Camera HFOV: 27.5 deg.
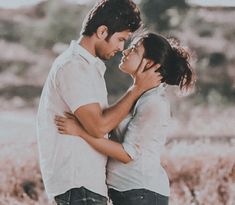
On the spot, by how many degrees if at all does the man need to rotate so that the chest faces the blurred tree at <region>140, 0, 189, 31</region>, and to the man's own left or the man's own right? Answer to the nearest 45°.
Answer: approximately 90° to the man's own left

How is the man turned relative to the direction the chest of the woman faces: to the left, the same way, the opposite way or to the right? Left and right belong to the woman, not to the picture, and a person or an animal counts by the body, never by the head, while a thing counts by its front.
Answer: the opposite way

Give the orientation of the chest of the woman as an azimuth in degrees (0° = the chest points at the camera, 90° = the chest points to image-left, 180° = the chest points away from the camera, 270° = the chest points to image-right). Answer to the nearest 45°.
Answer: approximately 90°

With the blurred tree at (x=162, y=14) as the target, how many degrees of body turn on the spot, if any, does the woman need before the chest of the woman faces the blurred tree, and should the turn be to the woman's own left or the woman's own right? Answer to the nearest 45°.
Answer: approximately 90° to the woman's own right

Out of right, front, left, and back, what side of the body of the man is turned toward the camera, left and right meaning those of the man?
right

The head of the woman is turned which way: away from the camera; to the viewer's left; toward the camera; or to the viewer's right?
to the viewer's left
